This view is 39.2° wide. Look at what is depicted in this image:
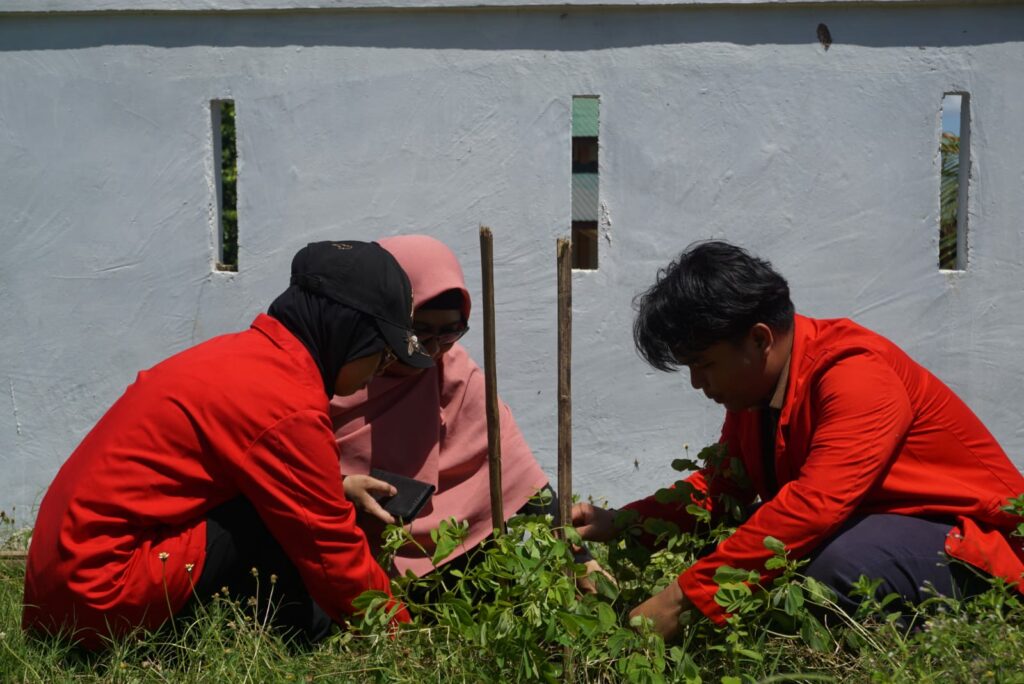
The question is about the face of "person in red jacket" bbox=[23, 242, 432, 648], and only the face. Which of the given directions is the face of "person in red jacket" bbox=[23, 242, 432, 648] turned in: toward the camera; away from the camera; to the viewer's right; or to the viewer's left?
to the viewer's right

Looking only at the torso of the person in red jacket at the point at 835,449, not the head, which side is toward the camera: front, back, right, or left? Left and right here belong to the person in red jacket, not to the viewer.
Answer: left

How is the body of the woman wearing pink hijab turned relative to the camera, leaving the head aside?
toward the camera

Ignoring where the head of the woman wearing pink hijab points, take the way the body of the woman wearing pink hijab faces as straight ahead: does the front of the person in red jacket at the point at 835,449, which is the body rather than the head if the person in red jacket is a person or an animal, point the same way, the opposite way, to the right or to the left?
to the right

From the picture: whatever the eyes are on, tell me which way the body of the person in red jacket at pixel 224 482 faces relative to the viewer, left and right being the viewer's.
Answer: facing to the right of the viewer

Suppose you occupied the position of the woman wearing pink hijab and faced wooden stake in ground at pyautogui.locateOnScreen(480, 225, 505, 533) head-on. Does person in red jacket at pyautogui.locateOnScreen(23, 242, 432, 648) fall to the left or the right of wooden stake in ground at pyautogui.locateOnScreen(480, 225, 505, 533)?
right

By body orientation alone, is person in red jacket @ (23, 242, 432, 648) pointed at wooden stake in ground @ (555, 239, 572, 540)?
yes

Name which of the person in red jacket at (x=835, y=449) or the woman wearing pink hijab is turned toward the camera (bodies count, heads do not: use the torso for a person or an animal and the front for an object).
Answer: the woman wearing pink hijab

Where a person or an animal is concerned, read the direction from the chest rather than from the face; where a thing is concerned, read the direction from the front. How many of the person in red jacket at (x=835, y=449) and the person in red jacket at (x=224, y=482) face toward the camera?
0

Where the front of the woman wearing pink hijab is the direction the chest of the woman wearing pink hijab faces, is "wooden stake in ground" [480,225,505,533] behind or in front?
in front

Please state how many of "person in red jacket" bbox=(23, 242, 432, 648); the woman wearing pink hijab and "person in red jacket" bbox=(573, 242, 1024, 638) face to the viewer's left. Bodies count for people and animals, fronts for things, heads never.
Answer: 1

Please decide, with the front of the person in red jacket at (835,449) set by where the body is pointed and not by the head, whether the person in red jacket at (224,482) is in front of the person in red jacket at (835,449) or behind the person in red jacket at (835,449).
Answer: in front

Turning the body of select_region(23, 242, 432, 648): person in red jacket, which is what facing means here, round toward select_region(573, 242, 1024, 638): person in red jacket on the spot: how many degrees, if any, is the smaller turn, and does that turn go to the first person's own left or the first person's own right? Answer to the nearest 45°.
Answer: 0° — they already face them
